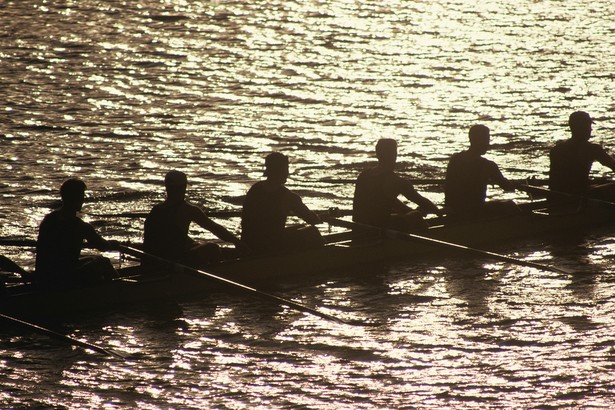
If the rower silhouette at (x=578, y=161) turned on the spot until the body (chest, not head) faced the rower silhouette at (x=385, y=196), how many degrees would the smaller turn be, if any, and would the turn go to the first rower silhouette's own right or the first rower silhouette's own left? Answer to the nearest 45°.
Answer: approximately 180°

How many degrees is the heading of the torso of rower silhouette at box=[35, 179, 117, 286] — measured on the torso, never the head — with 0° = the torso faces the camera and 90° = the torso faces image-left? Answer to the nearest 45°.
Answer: approximately 225°

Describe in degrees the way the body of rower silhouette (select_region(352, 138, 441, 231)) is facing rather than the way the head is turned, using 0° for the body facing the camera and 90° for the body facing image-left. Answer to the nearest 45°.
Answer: approximately 225°

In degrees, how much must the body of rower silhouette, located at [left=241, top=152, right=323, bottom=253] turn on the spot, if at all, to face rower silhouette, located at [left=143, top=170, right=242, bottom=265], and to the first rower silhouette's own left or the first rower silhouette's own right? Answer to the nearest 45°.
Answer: approximately 180°

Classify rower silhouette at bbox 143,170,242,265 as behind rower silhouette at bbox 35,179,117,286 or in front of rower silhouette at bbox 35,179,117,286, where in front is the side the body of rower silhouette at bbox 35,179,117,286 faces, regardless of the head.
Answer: in front

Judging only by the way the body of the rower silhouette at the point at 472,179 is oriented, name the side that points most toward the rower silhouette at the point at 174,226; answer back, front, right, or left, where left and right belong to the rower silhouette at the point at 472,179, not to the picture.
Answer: back

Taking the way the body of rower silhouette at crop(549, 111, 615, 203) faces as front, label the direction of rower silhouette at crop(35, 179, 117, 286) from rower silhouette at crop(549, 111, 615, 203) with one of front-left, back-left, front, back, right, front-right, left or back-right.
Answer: back

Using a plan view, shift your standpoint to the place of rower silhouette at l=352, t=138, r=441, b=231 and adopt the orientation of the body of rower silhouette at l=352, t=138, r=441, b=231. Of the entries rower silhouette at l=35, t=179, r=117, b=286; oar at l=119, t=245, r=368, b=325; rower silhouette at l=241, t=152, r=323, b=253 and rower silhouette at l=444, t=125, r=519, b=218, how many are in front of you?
1

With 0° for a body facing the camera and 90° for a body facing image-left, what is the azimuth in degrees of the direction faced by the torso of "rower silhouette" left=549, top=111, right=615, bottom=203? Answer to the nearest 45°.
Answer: approximately 225°

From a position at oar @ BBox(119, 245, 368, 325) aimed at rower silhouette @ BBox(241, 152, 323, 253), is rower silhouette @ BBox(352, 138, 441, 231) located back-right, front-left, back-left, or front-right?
front-right

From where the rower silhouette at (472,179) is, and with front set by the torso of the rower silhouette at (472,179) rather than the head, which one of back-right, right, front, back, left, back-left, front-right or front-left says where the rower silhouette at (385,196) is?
back

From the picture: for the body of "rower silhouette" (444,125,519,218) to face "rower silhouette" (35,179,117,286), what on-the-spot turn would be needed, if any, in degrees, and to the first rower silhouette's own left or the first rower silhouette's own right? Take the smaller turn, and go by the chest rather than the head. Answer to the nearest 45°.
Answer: approximately 180°

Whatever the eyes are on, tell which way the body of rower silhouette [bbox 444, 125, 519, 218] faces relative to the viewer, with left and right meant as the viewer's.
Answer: facing away from the viewer and to the right of the viewer

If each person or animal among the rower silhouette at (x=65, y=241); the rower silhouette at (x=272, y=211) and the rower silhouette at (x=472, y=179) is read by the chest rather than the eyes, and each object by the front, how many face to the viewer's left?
0

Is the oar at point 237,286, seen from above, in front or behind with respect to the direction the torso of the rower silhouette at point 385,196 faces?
behind
